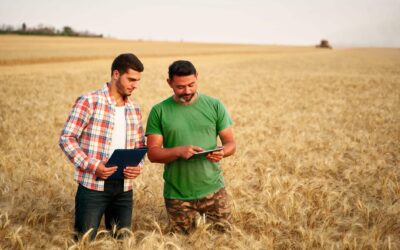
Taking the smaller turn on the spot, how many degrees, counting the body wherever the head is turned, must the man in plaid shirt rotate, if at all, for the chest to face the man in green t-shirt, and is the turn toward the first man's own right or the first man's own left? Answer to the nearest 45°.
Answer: approximately 45° to the first man's own left

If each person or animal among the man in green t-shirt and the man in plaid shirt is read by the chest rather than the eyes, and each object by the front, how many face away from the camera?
0

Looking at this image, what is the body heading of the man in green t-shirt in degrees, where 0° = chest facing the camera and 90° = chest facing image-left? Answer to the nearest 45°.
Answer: approximately 0°

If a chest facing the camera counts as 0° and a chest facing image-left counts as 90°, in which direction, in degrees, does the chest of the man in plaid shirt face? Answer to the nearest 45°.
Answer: approximately 315°

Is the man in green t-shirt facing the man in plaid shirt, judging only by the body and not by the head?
no
